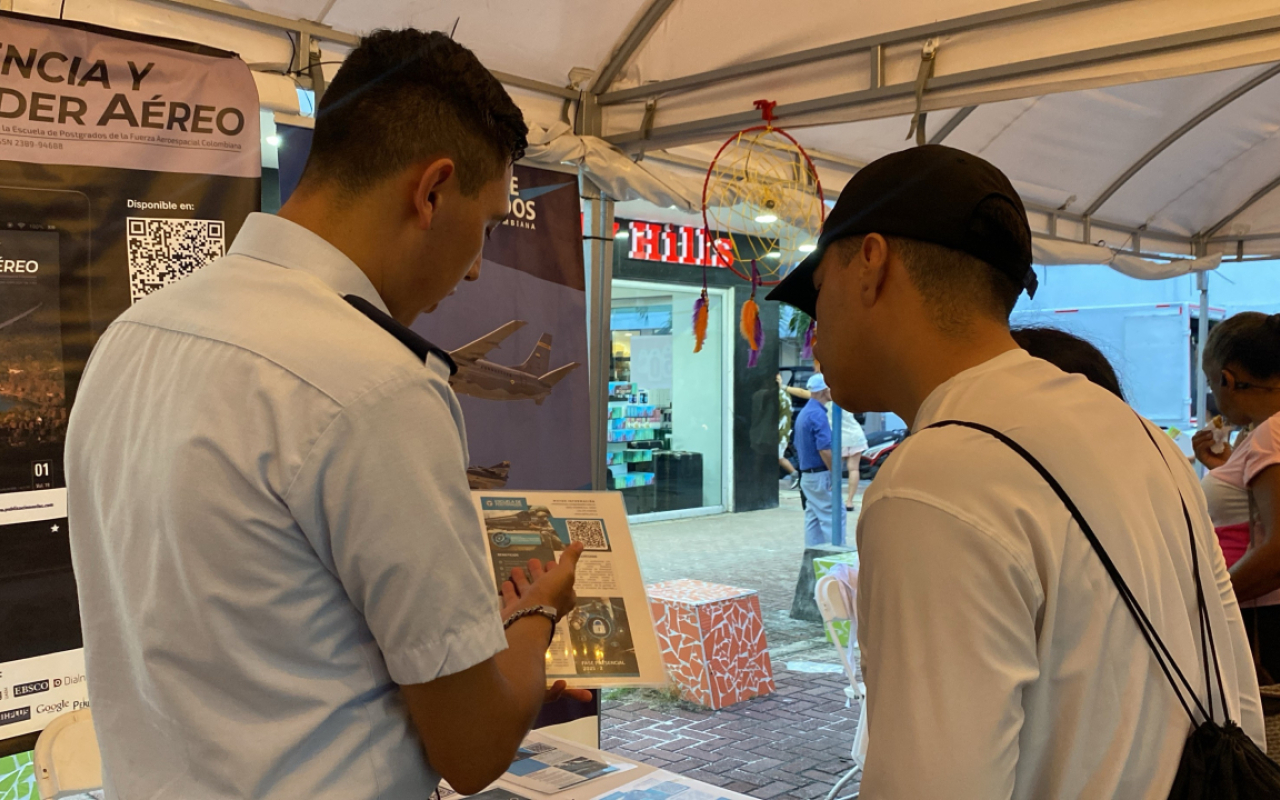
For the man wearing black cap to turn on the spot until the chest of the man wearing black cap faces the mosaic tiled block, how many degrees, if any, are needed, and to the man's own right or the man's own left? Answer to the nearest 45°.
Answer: approximately 45° to the man's own right

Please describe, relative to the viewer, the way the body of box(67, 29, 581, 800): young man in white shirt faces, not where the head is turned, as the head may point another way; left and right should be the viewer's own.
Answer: facing away from the viewer and to the right of the viewer

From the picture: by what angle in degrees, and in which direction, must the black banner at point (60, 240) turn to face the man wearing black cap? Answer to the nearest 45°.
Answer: approximately 45° to its left

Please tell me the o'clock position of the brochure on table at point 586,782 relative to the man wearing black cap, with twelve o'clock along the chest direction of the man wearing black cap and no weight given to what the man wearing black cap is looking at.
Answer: The brochure on table is roughly at 12 o'clock from the man wearing black cap.

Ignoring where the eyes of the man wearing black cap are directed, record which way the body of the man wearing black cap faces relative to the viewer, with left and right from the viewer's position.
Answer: facing away from the viewer and to the left of the viewer

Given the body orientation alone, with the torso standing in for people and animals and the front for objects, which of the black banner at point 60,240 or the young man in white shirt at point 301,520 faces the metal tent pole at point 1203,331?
the young man in white shirt

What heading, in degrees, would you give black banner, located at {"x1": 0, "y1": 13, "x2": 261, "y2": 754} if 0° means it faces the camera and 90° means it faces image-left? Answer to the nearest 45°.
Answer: approximately 0°

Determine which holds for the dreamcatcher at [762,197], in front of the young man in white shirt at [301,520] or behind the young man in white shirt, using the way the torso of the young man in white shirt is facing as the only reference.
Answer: in front

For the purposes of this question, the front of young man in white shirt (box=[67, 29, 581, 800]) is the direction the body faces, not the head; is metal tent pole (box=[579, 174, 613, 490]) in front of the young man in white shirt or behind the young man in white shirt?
in front
